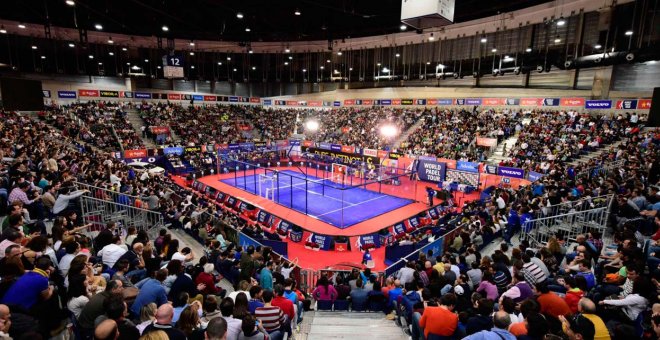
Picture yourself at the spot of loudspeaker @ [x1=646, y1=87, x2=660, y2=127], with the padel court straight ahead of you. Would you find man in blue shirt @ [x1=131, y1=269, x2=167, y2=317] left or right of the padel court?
left

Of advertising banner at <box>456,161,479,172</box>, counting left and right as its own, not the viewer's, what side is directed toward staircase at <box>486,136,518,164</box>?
back

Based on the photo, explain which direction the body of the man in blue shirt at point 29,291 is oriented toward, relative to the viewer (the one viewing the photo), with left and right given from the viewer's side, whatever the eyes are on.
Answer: facing away from the viewer and to the right of the viewer

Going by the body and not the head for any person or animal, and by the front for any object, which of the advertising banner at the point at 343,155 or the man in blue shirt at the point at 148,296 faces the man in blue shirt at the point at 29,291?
the advertising banner

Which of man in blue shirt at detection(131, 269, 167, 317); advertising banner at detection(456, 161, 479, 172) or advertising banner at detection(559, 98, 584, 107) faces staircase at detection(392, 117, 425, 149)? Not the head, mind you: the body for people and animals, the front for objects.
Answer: the man in blue shirt

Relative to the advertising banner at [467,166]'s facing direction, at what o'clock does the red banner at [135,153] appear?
The red banner is roughly at 1 o'clock from the advertising banner.

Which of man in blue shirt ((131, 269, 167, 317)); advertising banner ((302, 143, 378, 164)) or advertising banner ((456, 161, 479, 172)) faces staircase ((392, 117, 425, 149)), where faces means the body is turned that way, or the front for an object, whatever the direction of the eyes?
the man in blue shirt

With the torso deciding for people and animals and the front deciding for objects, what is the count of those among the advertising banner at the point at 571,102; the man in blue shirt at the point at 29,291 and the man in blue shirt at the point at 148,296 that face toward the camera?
1

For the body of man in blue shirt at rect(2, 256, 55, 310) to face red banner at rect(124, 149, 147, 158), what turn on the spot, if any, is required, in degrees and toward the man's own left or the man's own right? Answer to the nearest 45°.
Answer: approximately 45° to the man's own left

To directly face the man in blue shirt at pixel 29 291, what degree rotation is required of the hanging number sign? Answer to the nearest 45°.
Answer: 0° — it already faces them

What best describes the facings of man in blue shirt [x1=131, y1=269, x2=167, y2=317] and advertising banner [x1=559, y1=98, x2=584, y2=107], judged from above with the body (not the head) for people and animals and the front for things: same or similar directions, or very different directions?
very different directions

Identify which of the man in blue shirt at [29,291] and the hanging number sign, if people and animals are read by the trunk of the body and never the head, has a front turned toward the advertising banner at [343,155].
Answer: the man in blue shirt

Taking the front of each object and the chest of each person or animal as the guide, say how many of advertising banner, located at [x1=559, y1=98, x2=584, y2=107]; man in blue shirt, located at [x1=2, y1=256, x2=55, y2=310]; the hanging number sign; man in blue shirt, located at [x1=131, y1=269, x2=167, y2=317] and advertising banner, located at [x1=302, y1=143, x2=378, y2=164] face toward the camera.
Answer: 3

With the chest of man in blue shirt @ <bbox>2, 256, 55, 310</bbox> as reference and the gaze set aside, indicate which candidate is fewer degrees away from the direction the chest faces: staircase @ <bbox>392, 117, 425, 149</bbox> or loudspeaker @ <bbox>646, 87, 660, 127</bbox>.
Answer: the staircase

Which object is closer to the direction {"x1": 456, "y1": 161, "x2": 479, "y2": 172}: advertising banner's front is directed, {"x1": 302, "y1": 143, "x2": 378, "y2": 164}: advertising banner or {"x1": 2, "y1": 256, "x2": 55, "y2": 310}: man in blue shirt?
the man in blue shirt

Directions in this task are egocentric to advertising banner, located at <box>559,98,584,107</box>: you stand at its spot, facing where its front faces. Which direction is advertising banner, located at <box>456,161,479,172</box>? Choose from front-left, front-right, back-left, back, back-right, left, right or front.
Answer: front-right
